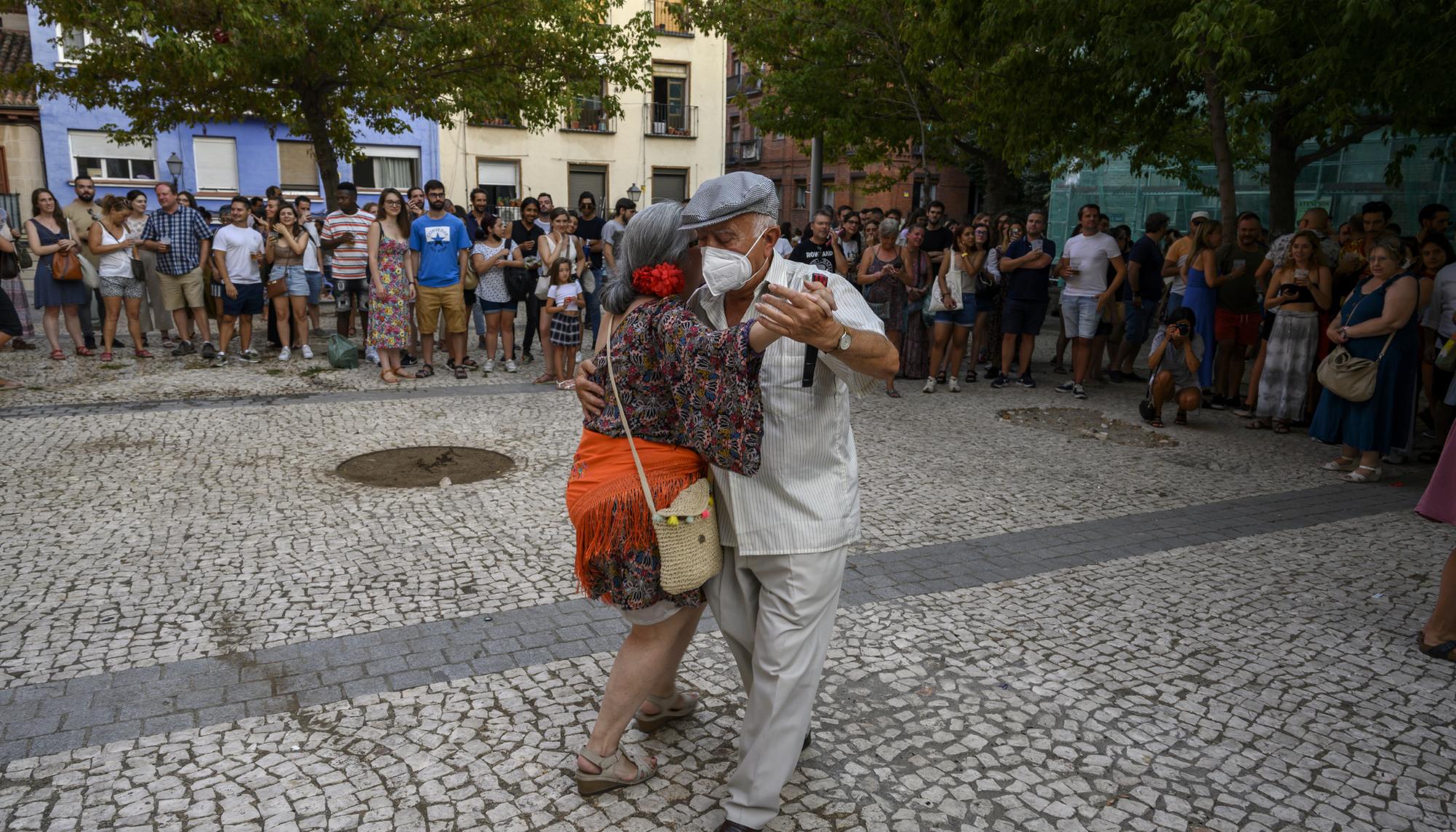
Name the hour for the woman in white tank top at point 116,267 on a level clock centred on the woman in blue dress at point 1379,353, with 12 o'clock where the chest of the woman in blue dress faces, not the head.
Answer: The woman in white tank top is roughly at 1 o'clock from the woman in blue dress.

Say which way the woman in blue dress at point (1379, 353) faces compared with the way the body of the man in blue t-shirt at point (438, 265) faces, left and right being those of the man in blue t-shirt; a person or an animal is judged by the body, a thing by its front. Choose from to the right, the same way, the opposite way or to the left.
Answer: to the right

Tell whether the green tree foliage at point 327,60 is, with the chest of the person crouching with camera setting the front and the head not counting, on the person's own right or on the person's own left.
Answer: on the person's own right

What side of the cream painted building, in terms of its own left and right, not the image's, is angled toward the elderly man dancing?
front

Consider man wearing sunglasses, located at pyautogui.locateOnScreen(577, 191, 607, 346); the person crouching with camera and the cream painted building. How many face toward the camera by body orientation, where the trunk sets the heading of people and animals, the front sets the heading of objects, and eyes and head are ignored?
3

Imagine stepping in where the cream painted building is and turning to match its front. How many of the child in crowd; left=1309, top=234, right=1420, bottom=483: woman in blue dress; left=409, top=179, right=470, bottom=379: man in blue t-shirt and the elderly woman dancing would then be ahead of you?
4

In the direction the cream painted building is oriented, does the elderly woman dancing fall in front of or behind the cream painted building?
in front

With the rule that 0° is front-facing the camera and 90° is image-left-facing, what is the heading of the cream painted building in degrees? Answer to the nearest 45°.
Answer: approximately 0°

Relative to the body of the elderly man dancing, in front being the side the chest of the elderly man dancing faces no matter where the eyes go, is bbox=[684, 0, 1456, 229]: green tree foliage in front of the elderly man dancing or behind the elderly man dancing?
behind
